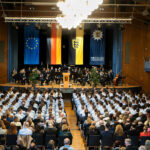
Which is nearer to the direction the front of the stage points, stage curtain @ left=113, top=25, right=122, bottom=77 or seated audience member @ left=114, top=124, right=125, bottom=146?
the seated audience member

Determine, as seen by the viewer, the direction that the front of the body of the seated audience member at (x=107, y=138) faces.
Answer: away from the camera

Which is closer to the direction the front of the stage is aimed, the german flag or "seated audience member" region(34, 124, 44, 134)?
the seated audience member

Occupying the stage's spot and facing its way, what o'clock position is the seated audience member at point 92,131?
The seated audience member is roughly at 12 o'clock from the stage.

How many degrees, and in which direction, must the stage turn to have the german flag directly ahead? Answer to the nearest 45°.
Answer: approximately 180°

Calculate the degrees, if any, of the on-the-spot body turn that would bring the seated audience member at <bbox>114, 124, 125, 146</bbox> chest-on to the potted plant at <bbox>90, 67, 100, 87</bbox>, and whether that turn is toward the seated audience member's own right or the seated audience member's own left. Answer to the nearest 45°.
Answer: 0° — they already face it

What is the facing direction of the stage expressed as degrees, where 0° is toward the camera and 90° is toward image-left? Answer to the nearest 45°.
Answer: approximately 0°

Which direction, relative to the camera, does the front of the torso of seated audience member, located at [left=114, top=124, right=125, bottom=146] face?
away from the camera

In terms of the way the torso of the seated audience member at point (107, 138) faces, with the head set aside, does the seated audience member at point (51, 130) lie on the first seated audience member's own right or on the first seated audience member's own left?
on the first seated audience member's own left

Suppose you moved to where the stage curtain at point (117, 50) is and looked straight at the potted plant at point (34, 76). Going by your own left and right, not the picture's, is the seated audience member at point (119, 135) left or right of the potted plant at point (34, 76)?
left

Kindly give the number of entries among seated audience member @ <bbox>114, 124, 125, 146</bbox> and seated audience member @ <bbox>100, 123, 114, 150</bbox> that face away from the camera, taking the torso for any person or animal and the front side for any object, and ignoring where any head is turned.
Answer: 2

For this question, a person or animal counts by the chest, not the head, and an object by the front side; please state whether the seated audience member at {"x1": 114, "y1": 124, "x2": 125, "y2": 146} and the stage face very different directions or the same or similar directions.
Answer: very different directions
